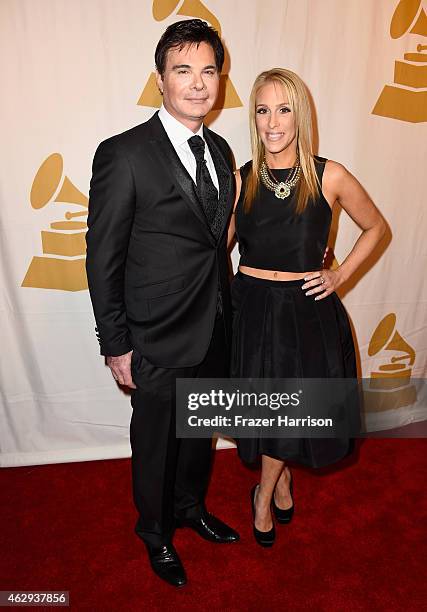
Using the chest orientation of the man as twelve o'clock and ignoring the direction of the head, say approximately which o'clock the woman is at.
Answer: The woman is roughly at 10 o'clock from the man.

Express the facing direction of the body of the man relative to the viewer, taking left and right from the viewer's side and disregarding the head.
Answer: facing the viewer and to the right of the viewer
